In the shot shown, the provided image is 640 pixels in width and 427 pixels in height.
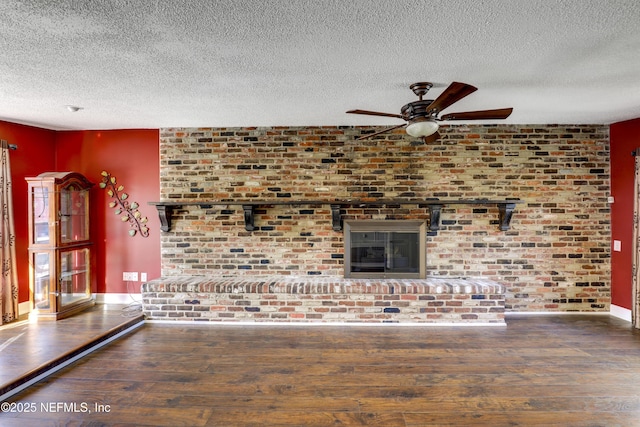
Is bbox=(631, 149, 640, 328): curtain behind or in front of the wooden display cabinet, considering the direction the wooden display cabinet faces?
in front

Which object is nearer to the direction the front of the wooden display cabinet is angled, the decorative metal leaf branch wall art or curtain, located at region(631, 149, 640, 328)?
the curtain

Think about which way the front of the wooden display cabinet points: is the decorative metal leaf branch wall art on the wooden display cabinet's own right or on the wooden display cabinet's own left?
on the wooden display cabinet's own left

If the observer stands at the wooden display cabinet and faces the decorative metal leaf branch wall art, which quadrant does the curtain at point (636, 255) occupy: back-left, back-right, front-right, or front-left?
front-right

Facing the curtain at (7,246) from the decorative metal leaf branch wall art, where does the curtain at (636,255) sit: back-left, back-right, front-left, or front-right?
back-left

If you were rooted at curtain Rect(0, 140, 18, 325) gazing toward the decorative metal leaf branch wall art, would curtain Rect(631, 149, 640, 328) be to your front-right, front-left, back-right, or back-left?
front-right

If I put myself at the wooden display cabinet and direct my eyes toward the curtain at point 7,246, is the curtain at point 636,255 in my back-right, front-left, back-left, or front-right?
back-left
